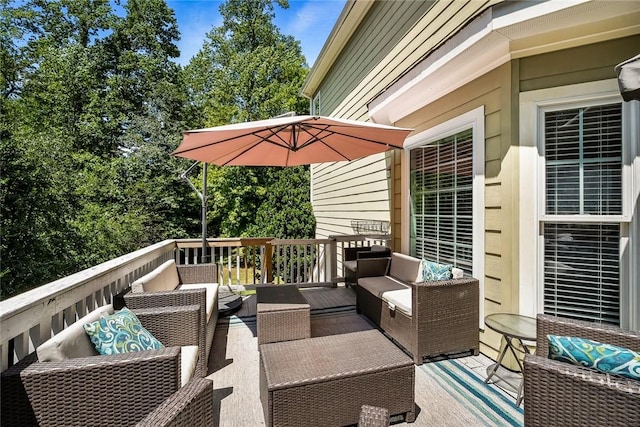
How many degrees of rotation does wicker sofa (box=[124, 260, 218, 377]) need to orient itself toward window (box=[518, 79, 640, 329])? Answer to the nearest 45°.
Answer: approximately 45° to its right

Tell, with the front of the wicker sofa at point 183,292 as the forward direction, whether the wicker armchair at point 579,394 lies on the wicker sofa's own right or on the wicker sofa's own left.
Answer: on the wicker sofa's own right

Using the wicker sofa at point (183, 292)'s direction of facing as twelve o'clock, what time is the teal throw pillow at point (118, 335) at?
The teal throw pillow is roughly at 4 o'clock from the wicker sofa.

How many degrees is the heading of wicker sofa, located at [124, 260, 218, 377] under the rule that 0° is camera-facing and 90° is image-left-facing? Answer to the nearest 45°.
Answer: approximately 270°

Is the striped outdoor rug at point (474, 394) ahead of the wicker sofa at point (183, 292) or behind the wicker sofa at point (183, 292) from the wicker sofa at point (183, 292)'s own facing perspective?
ahead

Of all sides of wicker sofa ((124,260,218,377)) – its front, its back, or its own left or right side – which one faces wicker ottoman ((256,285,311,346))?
front

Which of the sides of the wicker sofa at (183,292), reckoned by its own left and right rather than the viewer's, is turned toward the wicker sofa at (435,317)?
front

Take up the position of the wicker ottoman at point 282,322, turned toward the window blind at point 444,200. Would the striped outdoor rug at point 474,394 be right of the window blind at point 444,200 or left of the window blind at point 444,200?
right
